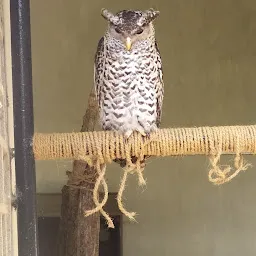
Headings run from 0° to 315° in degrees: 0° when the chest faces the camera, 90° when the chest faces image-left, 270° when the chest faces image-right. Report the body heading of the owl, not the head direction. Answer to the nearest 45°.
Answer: approximately 0°
